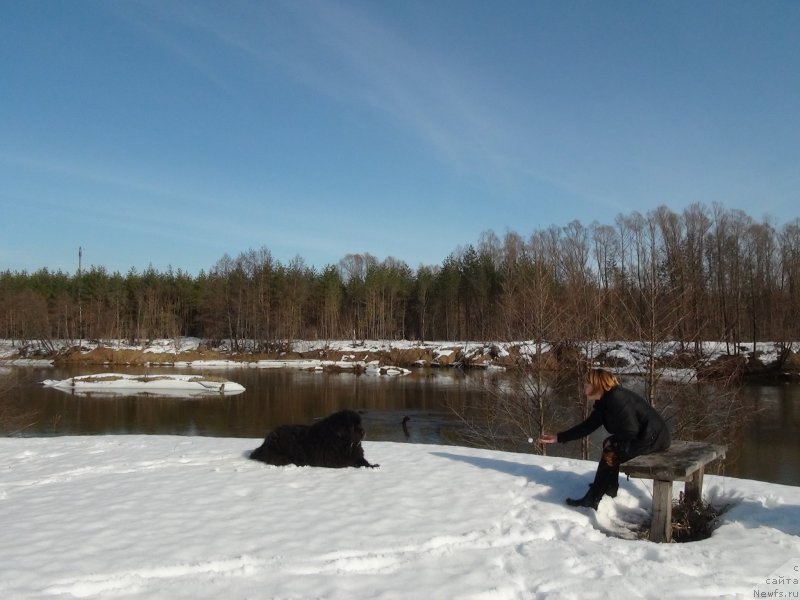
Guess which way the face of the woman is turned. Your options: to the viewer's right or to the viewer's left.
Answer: to the viewer's left

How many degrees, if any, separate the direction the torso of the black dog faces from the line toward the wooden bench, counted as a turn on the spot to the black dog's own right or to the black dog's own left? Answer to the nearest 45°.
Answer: approximately 45° to the black dog's own right

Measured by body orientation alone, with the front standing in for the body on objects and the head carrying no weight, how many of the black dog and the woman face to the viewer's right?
1

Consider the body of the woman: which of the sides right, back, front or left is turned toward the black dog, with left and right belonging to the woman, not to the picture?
front

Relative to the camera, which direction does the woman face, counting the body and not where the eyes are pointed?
to the viewer's left

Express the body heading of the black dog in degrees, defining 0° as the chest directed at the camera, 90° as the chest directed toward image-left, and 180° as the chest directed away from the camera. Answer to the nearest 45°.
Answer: approximately 270°

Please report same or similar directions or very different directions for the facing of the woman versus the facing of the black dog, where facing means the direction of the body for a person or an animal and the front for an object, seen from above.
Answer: very different directions

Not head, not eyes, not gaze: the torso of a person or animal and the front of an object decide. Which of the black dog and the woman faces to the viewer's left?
the woman

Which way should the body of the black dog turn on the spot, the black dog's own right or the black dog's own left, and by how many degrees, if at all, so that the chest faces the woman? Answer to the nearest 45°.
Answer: approximately 45° to the black dog's own right
